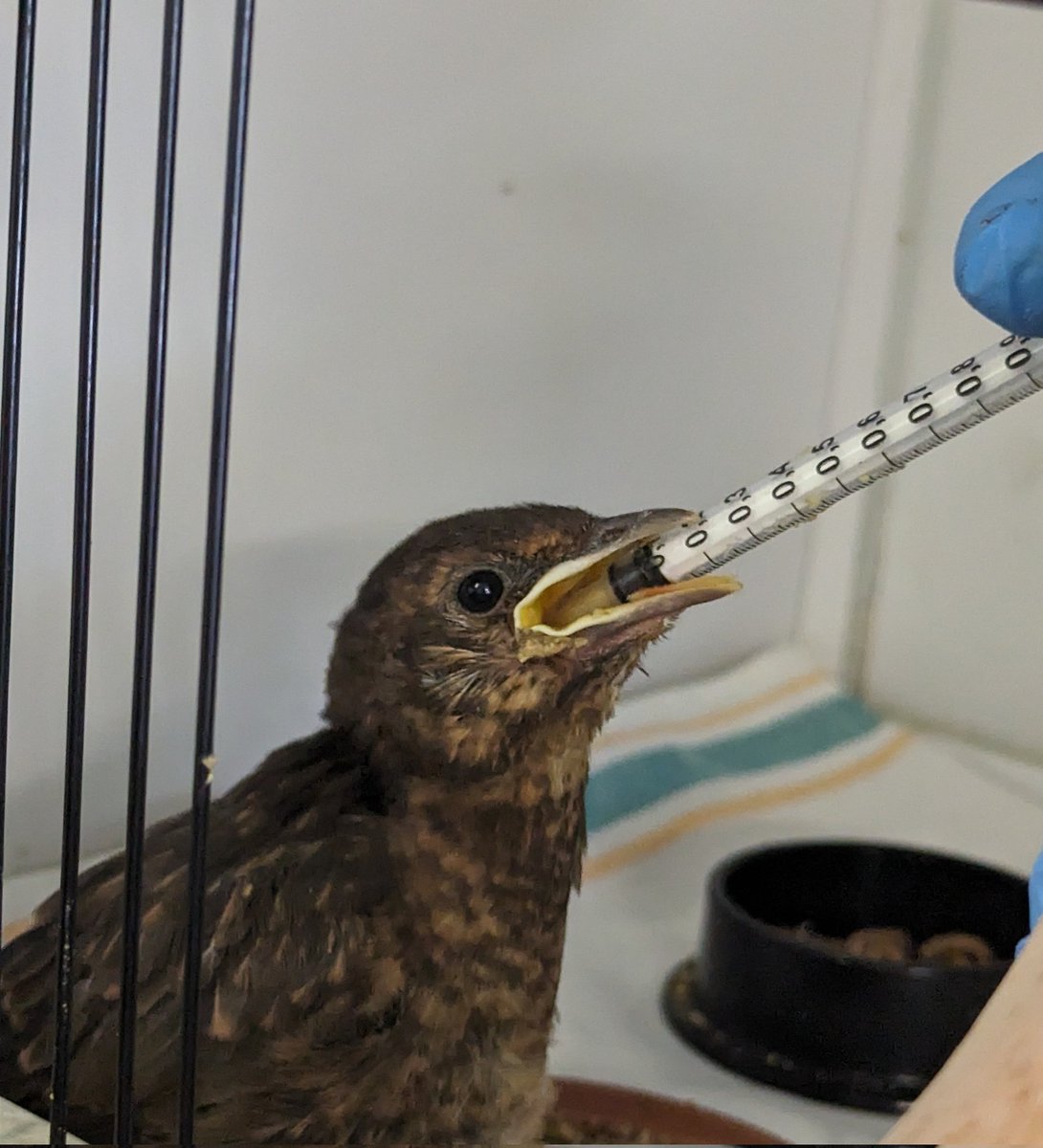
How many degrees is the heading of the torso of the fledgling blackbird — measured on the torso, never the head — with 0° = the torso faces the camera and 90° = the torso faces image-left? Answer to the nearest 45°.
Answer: approximately 270°
